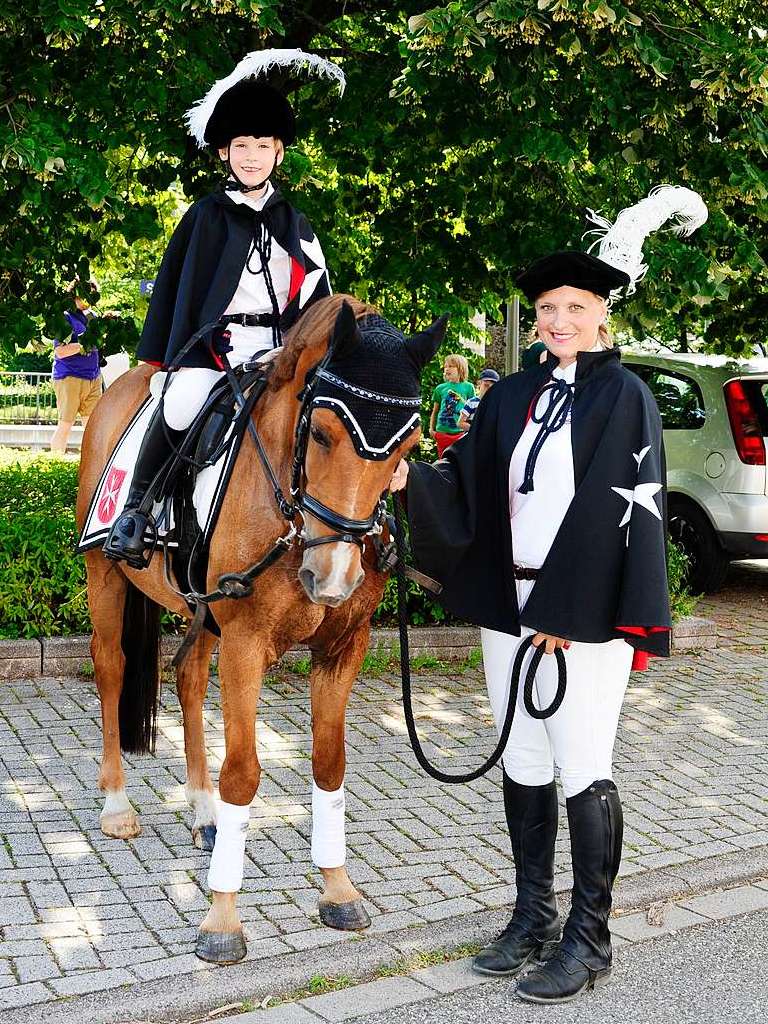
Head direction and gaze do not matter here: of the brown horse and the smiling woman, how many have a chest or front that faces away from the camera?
0

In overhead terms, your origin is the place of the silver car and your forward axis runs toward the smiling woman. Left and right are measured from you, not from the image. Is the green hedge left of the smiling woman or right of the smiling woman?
right

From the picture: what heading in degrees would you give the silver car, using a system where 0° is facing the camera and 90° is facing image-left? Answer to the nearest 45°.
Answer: approximately 135°

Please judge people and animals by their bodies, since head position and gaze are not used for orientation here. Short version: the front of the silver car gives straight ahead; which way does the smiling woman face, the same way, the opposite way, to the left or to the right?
to the left

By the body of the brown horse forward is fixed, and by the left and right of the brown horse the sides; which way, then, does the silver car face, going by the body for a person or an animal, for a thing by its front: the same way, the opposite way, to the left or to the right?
the opposite way

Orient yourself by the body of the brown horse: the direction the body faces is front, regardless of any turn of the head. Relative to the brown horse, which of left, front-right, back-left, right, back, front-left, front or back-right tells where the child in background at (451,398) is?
back-left

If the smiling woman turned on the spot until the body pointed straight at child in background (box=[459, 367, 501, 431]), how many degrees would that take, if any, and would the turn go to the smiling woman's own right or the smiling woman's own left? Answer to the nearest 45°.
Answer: approximately 135° to the smiling woman's own right

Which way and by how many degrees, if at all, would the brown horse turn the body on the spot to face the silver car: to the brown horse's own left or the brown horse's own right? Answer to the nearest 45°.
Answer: approximately 90° to the brown horse's own left

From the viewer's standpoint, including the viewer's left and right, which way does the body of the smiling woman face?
facing the viewer and to the left of the viewer

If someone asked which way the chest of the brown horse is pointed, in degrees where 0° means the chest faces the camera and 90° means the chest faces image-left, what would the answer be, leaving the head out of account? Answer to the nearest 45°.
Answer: approximately 315°
